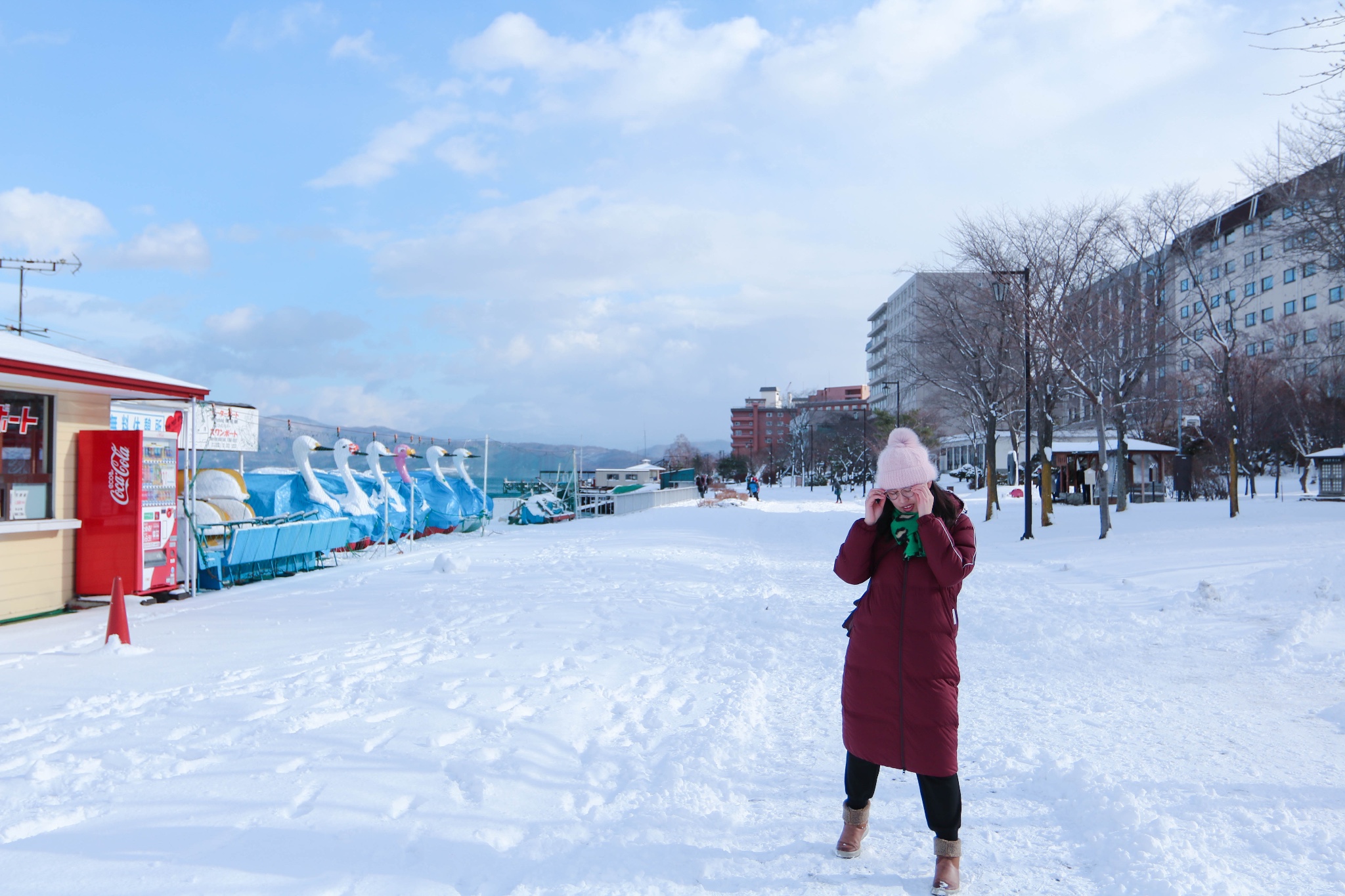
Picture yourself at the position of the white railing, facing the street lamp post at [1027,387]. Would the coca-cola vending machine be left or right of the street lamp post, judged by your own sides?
right

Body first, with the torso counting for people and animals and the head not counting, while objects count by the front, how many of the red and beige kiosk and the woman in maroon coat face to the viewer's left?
0

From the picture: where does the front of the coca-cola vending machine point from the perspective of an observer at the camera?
facing the viewer and to the right of the viewer

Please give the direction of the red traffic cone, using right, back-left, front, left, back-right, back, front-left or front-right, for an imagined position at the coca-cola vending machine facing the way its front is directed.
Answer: front-right

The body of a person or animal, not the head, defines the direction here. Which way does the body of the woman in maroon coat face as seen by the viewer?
toward the camera

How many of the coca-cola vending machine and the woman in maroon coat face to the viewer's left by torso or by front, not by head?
0

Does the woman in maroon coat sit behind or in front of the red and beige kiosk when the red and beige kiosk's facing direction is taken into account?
in front

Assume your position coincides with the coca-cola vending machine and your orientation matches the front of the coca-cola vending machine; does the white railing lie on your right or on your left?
on your left

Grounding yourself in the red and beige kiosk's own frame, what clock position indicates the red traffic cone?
The red traffic cone is roughly at 1 o'clock from the red and beige kiosk.

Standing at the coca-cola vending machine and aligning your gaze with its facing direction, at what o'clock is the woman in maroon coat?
The woman in maroon coat is roughly at 1 o'clock from the coca-cola vending machine.

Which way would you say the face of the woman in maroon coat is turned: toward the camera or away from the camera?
toward the camera

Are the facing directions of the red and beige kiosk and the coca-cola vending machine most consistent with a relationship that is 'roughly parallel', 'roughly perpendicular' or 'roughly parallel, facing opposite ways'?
roughly parallel

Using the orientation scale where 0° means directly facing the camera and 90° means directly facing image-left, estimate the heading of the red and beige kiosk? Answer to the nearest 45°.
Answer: approximately 315°

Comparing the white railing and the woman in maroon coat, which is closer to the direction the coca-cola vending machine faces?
the woman in maroon coat

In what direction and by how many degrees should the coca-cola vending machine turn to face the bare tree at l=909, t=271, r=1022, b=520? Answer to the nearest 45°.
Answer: approximately 45° to its left
